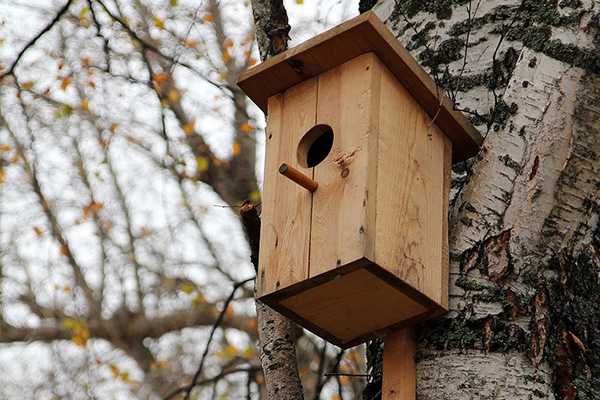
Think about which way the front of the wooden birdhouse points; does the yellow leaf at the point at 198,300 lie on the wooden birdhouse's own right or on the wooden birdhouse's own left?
on the wooden birdhouse's own right

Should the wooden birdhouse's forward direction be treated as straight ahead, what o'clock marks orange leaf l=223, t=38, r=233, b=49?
The orange leaf is roughly at 4 o'clock from the wooden birdhouse.

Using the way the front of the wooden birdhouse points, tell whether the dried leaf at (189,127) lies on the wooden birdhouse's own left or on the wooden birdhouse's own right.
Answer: on the wooden birdhouse's own right

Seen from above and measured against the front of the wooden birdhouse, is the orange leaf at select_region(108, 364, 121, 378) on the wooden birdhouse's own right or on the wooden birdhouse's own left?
on the wooden birdhouse's own right

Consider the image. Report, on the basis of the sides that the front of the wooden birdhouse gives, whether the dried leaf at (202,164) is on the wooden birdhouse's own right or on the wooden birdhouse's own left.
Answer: on the wooden birdhouse's own right

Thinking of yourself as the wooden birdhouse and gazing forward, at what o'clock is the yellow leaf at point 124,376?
The yellow leaf is roughly at 4 o'clock from the wooden birdhouse.

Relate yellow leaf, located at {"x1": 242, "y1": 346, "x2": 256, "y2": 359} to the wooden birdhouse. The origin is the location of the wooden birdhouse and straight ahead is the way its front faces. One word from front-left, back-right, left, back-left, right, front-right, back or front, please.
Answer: back-right

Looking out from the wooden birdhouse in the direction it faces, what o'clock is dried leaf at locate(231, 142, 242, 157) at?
The dried leaf is roughly at 4 o'clock from the wooden birdhouse.

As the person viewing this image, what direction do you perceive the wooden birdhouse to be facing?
facing the viewer and to the left of the viewer
